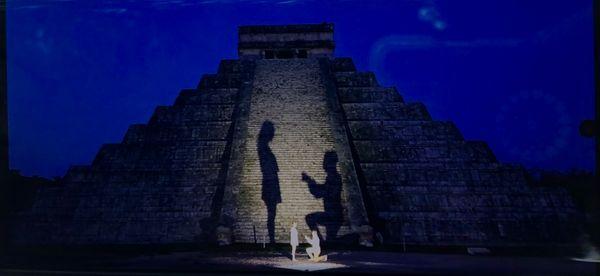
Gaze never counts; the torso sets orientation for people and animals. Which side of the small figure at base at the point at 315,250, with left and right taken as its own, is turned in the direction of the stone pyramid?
right

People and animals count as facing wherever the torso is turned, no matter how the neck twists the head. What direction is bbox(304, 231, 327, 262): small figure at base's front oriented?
to the viewer's left
